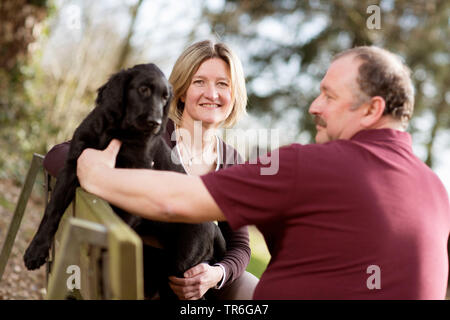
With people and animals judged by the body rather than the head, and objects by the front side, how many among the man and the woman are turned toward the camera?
1

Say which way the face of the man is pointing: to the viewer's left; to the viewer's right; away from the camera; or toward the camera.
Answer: to the viewer's left

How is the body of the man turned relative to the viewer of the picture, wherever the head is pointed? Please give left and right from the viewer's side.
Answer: facing away from the viewer and to the left of the viewer

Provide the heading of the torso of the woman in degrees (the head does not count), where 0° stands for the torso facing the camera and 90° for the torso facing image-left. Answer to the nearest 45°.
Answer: approximately 0°
